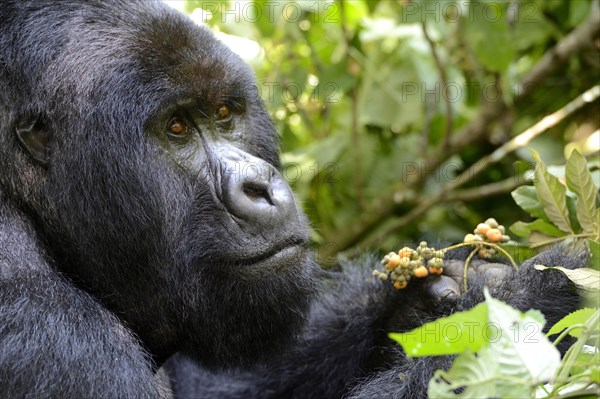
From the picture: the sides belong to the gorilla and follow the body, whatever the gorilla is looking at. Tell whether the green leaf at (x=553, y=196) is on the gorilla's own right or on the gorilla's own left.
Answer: on the gorilla's own left

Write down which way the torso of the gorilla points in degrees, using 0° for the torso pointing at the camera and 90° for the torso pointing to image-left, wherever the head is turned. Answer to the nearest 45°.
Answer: approximately 315°

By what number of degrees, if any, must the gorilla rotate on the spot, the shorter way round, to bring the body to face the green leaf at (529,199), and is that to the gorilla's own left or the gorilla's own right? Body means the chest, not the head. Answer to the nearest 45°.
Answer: approximately 45° to the gorilla's own left

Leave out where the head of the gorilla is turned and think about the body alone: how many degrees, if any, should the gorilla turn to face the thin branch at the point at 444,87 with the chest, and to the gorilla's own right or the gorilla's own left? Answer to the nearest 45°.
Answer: approximately 90° to the gorilla's own left

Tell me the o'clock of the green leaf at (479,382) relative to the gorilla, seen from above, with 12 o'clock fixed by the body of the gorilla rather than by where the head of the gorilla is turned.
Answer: The green leaf is roughly at 12 o'clock from the gorilla.

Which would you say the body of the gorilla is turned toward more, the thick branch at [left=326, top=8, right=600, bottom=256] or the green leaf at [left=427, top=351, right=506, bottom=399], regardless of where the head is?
the green leaf

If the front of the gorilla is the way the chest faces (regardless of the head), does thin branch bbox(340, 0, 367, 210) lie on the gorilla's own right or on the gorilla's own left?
on the gorilla's own left

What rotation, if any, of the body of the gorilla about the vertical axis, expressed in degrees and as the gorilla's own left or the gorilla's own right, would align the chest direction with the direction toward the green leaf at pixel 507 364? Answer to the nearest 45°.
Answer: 0° — it already faces it

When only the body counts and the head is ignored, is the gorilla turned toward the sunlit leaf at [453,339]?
yes

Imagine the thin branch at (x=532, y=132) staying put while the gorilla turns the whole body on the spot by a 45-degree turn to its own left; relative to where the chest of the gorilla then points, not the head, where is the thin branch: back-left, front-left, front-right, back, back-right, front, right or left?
front-left

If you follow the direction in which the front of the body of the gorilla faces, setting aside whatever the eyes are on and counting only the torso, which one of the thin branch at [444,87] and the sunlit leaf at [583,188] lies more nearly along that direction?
the sunlit leaf
